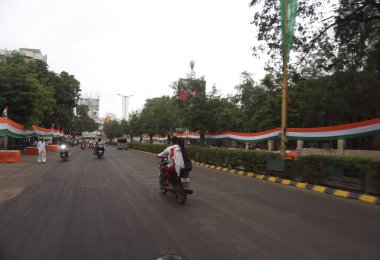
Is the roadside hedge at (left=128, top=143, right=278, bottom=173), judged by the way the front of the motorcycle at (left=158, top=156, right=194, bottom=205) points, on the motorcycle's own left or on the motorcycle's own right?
on the motorcycle's own right

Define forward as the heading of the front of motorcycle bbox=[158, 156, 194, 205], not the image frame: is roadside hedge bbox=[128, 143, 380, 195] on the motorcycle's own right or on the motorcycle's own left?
on the motorcycle's own right

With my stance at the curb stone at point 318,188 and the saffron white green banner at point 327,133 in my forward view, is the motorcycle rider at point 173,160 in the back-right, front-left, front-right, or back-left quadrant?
back-left

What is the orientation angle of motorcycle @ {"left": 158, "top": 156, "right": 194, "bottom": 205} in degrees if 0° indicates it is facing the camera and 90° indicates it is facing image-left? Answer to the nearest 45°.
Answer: approximately 135°

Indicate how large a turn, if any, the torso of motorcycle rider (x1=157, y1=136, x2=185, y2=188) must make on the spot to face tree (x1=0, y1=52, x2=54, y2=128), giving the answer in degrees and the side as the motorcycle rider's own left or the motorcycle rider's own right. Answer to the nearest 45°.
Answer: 0° — they already face it

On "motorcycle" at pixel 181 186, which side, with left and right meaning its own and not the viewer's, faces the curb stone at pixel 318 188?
right

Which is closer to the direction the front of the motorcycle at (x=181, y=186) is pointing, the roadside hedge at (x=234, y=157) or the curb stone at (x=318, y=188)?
the roadside hedge

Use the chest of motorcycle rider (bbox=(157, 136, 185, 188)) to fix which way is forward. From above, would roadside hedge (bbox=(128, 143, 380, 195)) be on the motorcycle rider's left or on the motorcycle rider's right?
on the motorcycle rider's right

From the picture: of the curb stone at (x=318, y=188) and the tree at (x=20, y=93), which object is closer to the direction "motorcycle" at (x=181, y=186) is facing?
the tree

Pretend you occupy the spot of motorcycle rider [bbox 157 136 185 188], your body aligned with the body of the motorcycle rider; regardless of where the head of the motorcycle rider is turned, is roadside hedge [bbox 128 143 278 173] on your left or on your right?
on your right

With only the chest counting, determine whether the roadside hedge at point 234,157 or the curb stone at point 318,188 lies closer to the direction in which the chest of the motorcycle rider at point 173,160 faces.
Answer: the roadside hedge

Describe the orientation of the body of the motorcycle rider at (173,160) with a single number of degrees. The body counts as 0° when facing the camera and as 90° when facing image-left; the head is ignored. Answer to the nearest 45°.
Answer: approximately 135°
